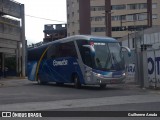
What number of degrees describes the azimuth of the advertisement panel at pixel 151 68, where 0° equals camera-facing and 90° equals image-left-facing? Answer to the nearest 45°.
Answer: approximately 45°

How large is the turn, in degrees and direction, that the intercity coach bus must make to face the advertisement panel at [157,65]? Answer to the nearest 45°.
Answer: approximately 45° to its left

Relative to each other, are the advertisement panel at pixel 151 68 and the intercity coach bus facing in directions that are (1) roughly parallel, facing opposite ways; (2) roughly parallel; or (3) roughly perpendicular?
roughly perpendicular

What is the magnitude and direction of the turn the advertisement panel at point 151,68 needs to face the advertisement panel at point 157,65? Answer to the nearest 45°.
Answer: approximately 90° to its left

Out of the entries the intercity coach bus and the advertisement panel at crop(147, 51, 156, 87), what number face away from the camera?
0

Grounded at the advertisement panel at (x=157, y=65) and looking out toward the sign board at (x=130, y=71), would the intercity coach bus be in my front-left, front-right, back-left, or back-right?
front-left
